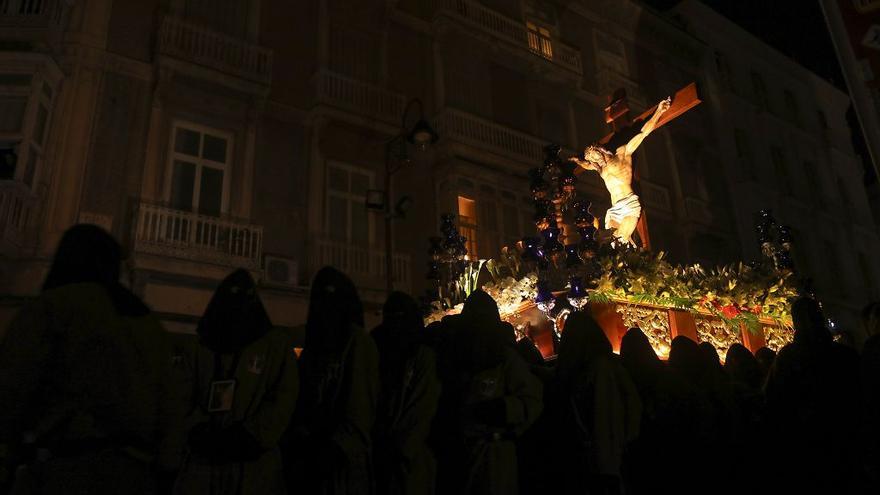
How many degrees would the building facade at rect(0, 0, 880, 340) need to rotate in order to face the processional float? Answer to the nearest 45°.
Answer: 0° — it already faces it

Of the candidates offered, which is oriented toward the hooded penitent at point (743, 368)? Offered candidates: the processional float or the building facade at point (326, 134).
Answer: the building facade

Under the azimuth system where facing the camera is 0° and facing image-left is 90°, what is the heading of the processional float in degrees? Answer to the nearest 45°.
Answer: approximately 45°

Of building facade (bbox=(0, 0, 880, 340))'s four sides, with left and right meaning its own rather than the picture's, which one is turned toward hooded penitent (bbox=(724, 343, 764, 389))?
front

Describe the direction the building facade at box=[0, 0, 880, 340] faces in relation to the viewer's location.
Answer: facing the viewer and to the right of the viewer

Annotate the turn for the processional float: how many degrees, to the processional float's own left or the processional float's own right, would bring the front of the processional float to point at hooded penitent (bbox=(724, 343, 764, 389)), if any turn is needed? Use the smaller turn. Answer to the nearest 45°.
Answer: approximately 90° to the processional float's own left

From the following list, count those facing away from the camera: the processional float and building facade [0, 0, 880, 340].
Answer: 0

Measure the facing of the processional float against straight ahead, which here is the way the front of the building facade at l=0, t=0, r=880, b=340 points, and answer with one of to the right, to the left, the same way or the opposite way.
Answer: to the right

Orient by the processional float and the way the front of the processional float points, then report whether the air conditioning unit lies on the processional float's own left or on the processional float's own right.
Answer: on the processional float's own right
